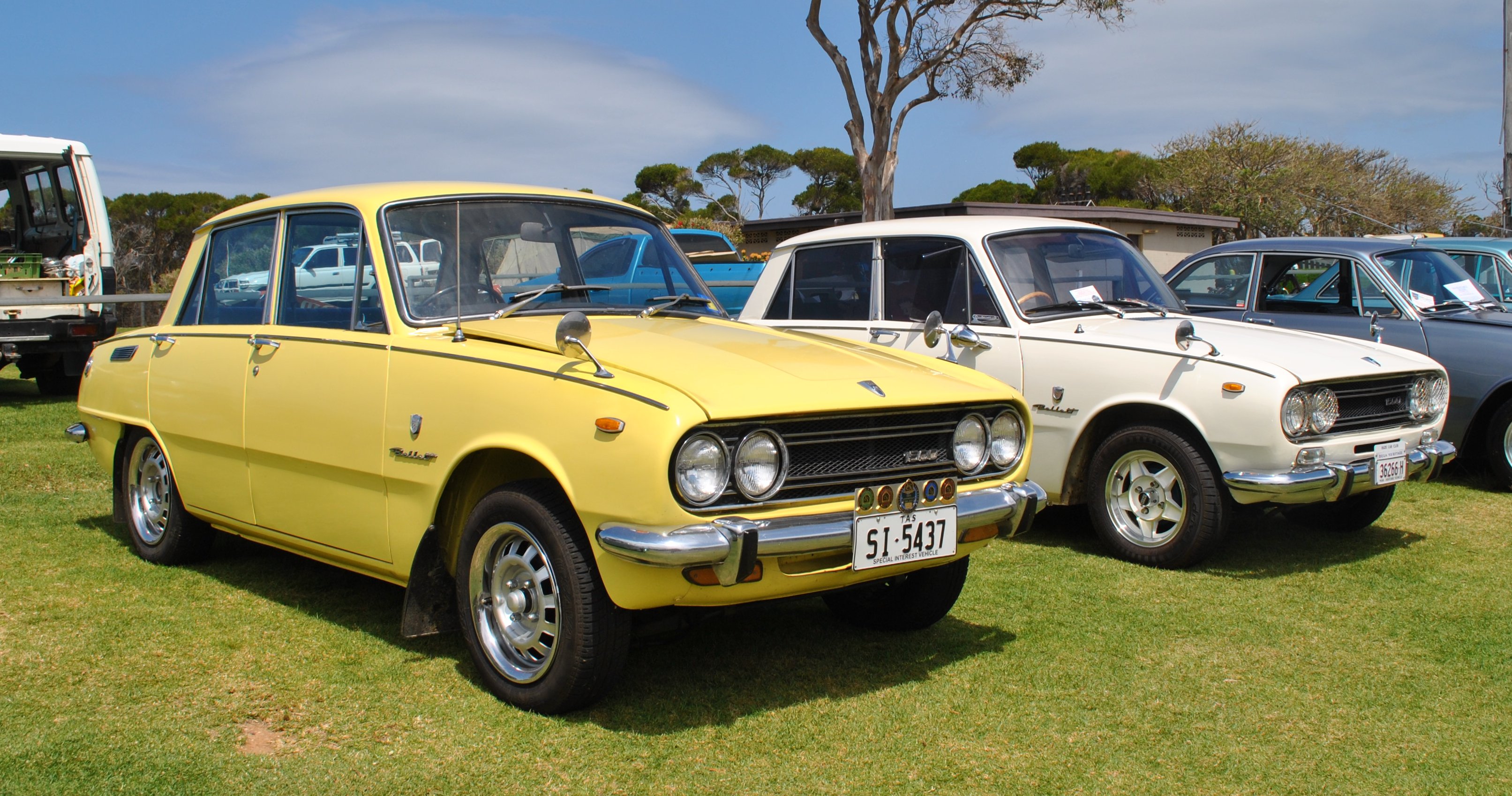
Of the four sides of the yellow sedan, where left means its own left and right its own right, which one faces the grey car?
left

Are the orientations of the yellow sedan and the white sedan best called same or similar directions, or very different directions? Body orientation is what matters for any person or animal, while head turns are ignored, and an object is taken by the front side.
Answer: same or similar directions

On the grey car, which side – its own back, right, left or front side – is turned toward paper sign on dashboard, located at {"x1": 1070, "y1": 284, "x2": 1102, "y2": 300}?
right

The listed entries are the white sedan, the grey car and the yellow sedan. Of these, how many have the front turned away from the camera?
0

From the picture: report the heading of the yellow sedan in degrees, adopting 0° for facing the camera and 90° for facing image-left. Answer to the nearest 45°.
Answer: approximately 315°

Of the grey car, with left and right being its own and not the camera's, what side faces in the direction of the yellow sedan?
right

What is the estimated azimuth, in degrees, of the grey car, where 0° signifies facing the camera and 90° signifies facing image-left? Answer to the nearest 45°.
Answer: approximately 315°

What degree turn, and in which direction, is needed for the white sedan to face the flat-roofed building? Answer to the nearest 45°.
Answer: approximately 135° to its left

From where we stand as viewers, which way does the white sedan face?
facing the viewer and to the right of the viewer

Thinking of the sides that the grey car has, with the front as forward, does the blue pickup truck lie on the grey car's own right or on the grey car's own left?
on the grey car's own right

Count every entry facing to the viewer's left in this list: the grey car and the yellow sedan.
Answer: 0

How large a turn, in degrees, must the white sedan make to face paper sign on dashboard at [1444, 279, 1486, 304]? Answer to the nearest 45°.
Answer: approximately 90° to its left

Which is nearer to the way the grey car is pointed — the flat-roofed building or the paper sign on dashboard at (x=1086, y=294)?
the paper sign on dashboard

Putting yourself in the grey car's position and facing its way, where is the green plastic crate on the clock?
The green plastic crate is roughly at 4 o'clock from the grey car.

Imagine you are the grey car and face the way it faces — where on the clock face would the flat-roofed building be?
The flat-roofed building is roughly at 7 o'clock from the grey car.

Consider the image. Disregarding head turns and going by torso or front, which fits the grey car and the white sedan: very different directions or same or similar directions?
same or similar directions

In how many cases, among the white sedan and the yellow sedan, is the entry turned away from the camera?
0

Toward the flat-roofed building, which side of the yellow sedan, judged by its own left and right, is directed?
left

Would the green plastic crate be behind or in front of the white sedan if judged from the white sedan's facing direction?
behind

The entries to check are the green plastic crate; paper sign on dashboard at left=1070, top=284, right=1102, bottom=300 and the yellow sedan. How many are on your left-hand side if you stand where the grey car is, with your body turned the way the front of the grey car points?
0
